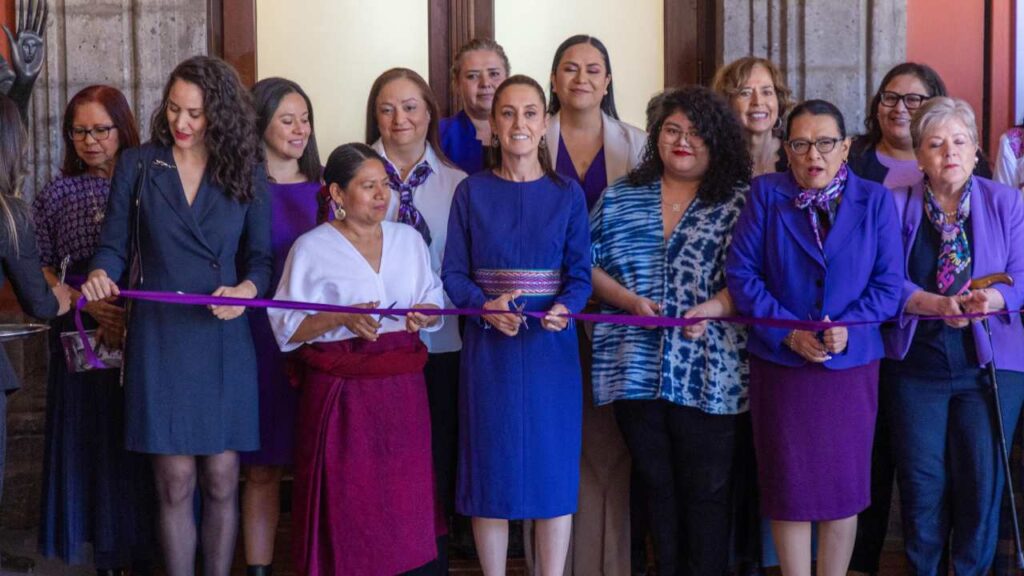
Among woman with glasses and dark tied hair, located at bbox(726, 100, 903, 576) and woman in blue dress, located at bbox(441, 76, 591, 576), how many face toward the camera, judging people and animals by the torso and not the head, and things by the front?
2

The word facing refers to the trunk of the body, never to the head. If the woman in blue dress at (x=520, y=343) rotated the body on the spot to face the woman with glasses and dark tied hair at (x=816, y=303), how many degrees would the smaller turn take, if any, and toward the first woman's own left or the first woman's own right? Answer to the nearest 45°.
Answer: approximately 90° to the first woman's own left

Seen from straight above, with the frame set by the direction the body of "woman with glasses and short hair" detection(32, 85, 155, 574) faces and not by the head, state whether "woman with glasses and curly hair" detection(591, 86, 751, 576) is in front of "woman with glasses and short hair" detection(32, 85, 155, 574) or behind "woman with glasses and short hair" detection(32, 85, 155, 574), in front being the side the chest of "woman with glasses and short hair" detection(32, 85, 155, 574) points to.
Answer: in front

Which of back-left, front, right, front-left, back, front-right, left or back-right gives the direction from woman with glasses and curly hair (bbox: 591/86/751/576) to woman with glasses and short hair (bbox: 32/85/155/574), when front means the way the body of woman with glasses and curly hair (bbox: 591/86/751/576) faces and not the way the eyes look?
right

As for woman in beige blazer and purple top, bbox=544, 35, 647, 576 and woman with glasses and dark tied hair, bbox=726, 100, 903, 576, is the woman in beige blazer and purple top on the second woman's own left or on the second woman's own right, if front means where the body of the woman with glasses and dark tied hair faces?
on the second woman's own right

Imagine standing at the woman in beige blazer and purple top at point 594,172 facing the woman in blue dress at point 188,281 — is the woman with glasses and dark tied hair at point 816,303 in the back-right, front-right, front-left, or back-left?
back-left

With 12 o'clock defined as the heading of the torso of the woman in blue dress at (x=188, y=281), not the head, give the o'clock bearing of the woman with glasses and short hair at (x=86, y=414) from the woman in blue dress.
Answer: The woman with glasses and short hair is roughly at 5 o'clock from the woman in blue dress.

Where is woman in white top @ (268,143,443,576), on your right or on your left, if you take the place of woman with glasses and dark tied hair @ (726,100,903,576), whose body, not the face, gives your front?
on your right

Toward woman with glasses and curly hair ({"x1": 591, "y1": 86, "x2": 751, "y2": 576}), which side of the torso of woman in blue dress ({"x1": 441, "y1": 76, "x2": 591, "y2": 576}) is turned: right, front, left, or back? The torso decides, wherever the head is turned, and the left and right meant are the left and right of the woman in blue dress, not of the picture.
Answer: left
